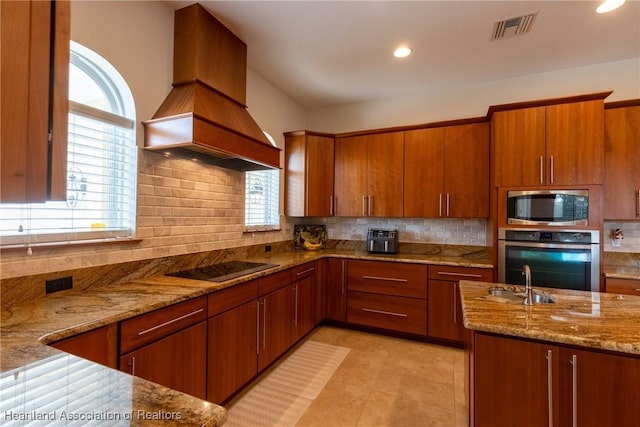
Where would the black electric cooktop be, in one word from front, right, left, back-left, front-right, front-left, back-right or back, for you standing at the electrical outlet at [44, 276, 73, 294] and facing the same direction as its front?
front-left

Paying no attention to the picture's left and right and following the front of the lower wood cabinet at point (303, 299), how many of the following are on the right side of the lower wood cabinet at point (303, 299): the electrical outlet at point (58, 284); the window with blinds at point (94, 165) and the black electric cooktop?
3

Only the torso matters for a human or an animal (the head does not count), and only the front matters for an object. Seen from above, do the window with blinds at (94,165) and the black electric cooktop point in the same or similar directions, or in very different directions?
same or similar directions

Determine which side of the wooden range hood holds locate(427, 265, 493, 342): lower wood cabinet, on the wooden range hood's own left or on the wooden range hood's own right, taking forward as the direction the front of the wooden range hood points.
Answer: on the wooden range hood's own left

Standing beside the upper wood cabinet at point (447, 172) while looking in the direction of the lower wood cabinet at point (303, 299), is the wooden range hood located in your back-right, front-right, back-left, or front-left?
front-left

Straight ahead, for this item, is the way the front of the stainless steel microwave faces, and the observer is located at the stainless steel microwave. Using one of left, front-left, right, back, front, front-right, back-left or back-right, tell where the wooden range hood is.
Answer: front-right

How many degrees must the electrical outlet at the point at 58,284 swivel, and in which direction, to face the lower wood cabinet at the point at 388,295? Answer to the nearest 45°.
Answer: approximately 45° to its left

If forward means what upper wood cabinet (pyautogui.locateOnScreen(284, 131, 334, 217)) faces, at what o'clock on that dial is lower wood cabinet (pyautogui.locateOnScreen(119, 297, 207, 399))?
The lower wood cabinet is roughly at 2 o'clock from the upper wood cabinet.

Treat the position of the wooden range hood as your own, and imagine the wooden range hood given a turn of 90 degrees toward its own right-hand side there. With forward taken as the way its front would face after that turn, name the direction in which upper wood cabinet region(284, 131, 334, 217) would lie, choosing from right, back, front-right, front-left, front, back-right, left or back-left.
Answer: back

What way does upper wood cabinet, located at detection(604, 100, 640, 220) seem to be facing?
toward the camera

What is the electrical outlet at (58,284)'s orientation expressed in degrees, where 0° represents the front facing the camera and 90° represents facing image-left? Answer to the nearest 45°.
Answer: approximately 315°

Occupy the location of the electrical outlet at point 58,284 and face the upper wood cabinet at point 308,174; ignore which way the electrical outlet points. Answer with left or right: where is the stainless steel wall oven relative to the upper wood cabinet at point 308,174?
right

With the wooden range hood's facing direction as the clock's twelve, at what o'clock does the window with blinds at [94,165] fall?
The window with blinds is roughly at 4 o'clock from the wooden range hood.

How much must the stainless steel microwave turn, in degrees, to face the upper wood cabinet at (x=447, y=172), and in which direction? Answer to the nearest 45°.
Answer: approximately 90° to its right

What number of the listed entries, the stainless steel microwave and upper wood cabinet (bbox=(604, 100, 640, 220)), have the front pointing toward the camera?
2

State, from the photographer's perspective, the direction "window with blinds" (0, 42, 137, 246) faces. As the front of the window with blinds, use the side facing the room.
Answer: facing the viewer and to the right of the viewer

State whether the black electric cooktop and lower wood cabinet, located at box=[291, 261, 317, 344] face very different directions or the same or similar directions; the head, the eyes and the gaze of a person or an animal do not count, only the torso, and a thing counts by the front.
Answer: same or similar directions

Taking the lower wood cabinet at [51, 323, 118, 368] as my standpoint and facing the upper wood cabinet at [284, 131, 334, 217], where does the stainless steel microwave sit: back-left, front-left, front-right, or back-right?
front-right

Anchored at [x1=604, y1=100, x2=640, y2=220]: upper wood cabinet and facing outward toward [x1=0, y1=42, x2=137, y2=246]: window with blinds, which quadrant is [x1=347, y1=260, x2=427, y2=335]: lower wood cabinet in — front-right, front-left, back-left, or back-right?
front-right
